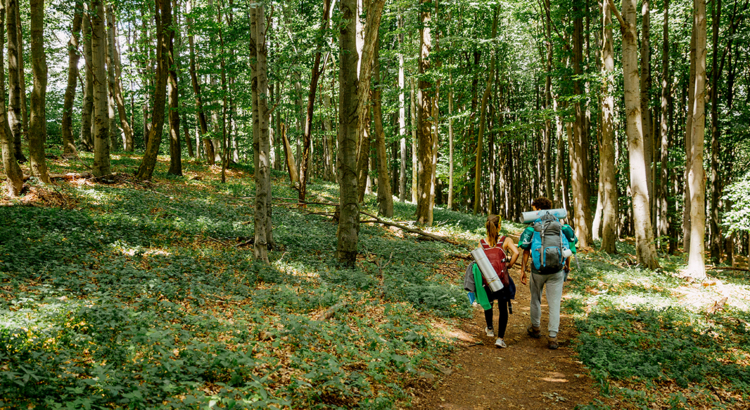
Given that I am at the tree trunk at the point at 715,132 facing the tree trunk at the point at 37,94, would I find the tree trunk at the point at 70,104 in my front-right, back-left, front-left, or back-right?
front-right

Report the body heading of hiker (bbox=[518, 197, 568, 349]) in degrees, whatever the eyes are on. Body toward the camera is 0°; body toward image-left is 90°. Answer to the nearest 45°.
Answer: approximately 180°

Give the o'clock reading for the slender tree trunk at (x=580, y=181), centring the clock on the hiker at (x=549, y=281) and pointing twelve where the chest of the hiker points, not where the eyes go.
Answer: The slender tree trunk is roughly at 12 o'clock from the hiker.

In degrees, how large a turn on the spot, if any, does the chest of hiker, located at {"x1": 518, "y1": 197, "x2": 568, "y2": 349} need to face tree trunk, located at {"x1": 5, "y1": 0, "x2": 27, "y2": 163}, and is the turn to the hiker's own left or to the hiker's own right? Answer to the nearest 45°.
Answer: approximately 90° to the hiker's own left

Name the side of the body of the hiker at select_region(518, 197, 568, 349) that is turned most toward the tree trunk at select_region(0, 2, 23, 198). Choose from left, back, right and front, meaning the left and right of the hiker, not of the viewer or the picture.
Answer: left

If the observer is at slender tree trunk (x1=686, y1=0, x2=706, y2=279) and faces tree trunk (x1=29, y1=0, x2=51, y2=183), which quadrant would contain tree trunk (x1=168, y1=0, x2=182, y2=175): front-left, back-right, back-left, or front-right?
front-right

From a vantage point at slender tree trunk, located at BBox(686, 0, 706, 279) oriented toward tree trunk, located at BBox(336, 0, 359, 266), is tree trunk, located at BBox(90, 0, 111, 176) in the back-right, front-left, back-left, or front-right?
front-right

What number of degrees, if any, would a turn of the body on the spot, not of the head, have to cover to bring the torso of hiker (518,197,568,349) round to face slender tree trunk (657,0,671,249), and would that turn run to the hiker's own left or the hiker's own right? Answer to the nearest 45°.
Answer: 0° — they already face it

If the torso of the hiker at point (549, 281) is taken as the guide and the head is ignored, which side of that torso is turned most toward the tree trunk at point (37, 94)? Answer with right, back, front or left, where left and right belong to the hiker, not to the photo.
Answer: left

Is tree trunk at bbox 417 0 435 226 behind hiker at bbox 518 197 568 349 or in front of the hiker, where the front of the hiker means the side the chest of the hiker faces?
in front

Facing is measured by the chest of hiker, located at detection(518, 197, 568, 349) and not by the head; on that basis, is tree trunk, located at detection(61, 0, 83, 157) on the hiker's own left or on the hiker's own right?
on the hiker's own left
